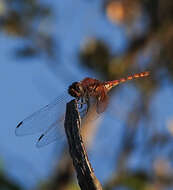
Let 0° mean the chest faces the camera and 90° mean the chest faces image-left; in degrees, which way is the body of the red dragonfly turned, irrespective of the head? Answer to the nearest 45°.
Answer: approximately 45°
